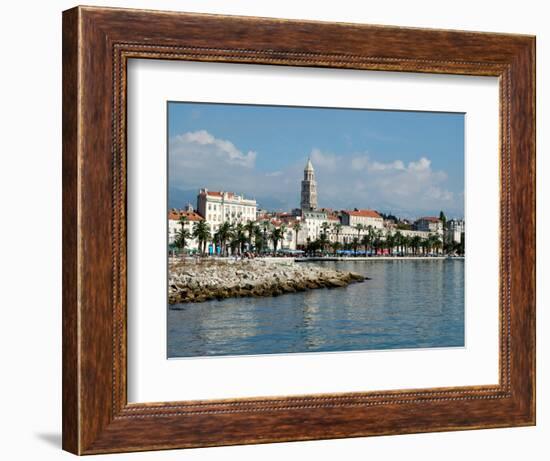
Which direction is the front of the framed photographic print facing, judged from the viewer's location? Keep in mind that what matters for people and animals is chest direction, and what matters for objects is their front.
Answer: facing the viewer and to the right of the viewer
